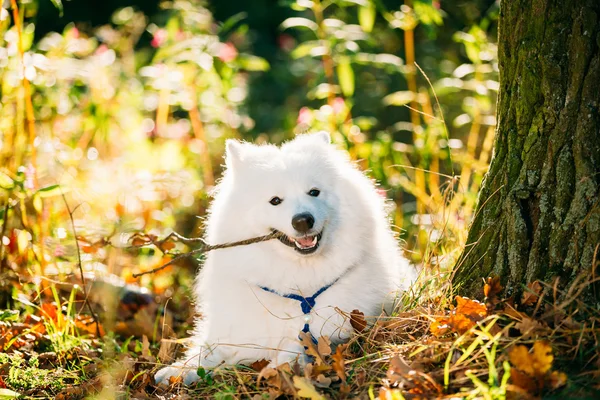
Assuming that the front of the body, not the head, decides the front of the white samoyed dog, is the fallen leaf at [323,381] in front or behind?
in front

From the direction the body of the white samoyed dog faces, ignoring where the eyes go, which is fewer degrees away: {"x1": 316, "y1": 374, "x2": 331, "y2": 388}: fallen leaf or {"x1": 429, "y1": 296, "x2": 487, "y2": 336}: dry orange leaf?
the fallen leaf

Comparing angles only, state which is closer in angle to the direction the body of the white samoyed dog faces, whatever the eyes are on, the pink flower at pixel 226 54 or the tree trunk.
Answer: the tree trunk

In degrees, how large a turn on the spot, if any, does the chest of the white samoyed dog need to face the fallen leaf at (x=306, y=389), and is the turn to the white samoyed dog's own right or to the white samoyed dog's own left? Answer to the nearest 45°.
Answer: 0° — it already faces it

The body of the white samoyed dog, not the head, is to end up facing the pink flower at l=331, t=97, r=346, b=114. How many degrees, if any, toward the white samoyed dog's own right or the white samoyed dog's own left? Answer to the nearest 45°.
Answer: approximately 180°

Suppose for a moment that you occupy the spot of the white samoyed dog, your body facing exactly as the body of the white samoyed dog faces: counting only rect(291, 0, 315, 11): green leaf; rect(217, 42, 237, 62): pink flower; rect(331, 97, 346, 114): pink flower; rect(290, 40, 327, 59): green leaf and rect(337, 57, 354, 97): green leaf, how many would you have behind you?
5

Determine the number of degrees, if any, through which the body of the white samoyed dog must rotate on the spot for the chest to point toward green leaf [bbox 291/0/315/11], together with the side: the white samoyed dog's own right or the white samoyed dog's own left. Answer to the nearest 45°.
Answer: approximately 180°

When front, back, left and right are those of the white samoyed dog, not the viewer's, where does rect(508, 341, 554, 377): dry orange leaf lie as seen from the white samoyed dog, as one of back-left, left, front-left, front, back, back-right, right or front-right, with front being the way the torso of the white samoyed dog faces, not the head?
front-left

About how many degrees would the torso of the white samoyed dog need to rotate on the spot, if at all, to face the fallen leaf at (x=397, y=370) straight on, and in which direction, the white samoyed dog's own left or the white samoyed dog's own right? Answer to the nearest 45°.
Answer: approximately 45° to the white samoyed dog's own left

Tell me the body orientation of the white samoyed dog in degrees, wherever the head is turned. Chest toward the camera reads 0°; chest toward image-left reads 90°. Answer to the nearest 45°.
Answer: approximately 0°

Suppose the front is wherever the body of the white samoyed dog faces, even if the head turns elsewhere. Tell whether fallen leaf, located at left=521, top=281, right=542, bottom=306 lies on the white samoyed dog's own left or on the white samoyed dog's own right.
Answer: on the white samoyed dog's own left

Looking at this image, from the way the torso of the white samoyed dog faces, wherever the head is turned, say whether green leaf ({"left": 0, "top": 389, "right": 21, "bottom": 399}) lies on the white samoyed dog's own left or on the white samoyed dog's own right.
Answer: on the white samoyed dog's own right

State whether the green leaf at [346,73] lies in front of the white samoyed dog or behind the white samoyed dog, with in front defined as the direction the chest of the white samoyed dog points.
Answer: behind
